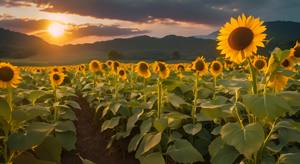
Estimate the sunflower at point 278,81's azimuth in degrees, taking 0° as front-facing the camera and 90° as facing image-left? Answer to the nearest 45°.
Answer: approximately 0°

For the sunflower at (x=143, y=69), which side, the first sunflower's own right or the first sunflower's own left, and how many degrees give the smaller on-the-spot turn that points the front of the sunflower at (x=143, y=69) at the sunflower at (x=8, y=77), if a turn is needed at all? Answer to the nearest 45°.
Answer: approximately 45° to the first sunflower's own right

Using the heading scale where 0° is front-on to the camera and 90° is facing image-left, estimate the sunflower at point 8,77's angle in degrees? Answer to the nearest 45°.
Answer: approximately 0°

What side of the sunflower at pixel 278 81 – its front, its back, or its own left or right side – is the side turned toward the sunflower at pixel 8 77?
right

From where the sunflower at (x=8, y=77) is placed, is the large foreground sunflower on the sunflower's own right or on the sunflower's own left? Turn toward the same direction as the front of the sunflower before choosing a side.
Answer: on the sunflower's own left
